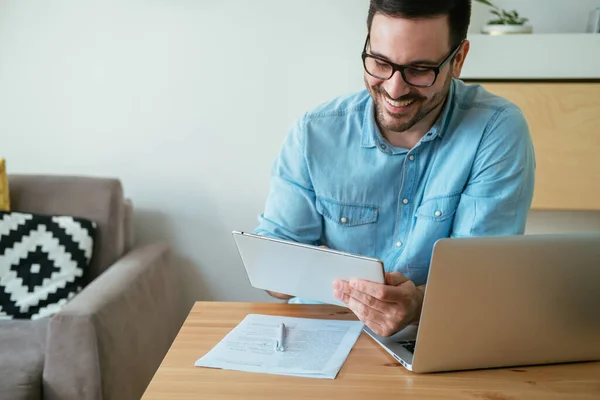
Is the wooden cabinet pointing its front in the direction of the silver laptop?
yes

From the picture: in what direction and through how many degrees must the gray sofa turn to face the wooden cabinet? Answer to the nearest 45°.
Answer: approximately 135° to its left

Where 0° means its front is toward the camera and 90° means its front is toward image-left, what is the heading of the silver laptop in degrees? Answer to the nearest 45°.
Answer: approximately 135°

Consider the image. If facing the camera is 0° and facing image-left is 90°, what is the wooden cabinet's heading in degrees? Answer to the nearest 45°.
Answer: approximately 0°

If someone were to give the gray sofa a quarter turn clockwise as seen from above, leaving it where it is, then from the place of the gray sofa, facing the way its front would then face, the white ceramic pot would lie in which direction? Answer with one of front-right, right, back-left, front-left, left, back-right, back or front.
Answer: back-right

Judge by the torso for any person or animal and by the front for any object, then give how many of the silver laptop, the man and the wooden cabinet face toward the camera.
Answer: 2
